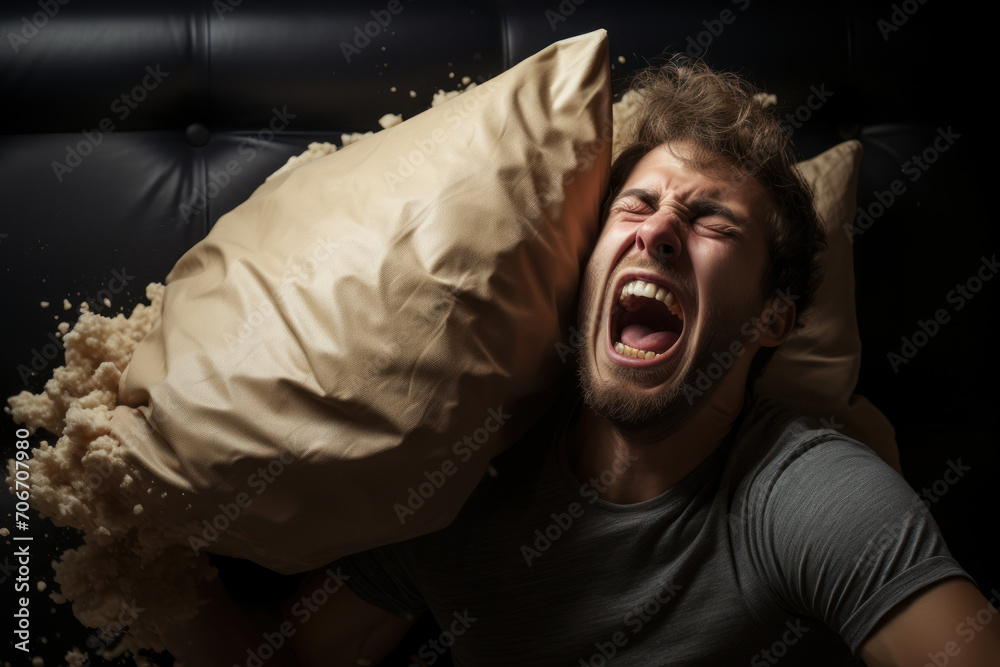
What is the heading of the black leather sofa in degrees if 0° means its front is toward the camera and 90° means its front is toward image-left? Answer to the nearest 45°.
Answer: approximately 0°
